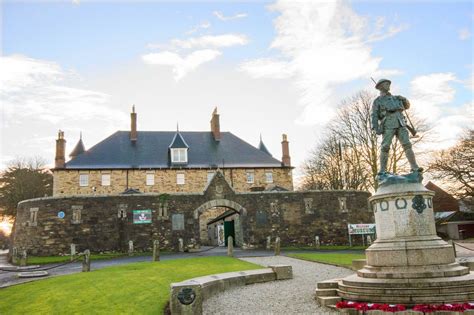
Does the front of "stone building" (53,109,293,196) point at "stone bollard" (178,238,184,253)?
yes

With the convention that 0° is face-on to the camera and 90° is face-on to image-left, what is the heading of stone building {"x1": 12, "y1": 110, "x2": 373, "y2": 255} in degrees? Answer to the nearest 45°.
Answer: approximately 0°

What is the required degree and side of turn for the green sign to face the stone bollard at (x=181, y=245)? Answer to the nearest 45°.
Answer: approximately 90° to its left

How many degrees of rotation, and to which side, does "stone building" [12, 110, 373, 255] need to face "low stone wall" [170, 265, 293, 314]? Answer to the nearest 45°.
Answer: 0° — it already faces it

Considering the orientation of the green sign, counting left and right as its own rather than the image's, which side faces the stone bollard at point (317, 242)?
left
